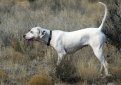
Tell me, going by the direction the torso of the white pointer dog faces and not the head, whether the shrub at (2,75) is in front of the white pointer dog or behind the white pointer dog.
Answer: in front

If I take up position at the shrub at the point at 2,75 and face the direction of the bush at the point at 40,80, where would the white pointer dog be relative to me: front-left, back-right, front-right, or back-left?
front-left

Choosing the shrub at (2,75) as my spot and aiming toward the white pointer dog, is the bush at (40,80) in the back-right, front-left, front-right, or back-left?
front-right

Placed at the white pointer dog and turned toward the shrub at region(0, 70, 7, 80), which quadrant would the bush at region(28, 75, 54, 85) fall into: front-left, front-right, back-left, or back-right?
front-left

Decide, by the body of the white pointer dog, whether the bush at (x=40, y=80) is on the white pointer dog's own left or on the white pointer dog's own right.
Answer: on the white pointer dog's own left

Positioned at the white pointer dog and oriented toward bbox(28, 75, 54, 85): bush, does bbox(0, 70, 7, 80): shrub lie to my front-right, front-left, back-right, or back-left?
front-right

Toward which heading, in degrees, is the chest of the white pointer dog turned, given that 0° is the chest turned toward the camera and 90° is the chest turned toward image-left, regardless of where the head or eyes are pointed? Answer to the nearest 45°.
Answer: approximately 90°
